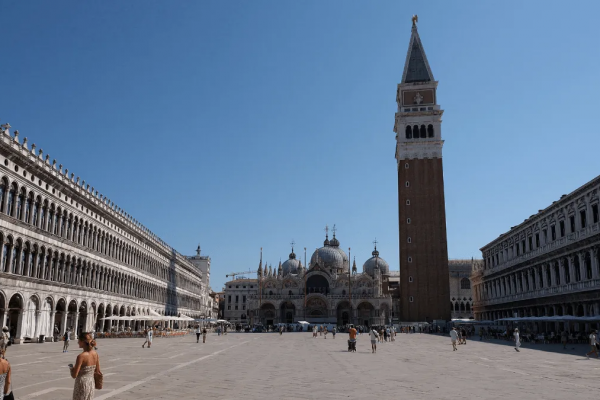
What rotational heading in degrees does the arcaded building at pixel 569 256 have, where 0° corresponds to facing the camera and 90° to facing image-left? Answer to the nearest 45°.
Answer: approximately 45°

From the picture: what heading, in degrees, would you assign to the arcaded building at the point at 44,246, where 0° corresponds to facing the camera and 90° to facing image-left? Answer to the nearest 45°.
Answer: approximately 315°

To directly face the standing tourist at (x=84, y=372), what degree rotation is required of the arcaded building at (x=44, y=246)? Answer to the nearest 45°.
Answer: approximately 45° to its right

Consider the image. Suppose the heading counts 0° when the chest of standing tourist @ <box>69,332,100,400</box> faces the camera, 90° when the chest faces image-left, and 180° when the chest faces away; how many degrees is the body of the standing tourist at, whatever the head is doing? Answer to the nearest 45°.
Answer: approximately 135°

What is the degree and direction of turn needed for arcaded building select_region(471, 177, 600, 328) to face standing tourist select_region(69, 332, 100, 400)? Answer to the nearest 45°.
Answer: approximately 45° to its left

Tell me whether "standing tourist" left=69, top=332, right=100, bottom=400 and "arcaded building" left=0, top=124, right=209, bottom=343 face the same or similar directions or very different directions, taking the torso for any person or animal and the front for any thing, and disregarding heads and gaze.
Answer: very different directions
